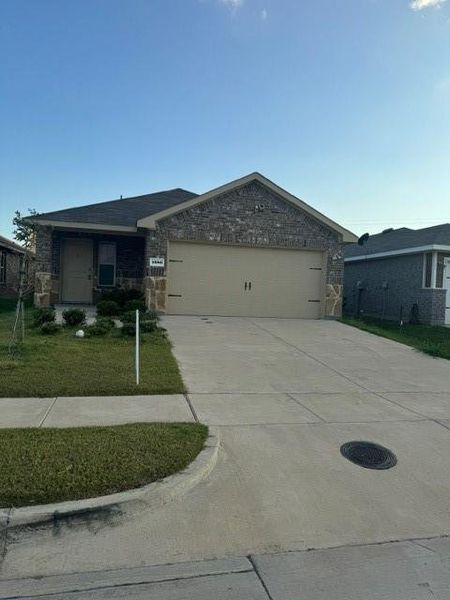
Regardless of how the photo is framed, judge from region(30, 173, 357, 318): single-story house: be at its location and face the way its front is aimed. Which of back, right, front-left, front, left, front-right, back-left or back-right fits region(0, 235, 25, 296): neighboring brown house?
back-right

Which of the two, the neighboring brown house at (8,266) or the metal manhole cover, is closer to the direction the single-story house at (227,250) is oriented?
the metal manhole cover

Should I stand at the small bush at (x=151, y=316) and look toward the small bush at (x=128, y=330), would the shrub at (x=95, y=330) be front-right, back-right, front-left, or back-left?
front-right

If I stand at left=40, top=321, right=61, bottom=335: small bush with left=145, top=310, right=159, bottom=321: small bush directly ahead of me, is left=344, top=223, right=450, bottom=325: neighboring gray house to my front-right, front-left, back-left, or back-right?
front-right

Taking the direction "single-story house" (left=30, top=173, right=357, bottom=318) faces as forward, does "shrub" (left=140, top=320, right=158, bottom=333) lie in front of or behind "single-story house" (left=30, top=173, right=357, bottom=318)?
in front

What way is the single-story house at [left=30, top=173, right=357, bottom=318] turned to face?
toward the camera

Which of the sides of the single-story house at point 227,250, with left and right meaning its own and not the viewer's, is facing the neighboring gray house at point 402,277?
left

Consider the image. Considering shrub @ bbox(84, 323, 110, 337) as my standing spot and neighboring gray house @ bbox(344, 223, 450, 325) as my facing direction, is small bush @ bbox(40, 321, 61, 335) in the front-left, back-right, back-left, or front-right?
back-left

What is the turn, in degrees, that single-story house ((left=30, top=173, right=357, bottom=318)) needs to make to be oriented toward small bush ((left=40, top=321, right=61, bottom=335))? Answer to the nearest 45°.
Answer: approximately 45° to its right

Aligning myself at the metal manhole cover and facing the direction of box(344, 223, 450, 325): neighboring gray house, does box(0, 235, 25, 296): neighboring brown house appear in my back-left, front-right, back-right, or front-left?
front-left

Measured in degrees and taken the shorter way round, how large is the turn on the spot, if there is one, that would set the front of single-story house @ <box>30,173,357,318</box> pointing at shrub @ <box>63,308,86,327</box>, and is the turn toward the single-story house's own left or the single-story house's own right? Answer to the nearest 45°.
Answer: approximately 45° to the single-story house's own right

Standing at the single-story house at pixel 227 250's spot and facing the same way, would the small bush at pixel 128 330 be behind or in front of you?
in front
